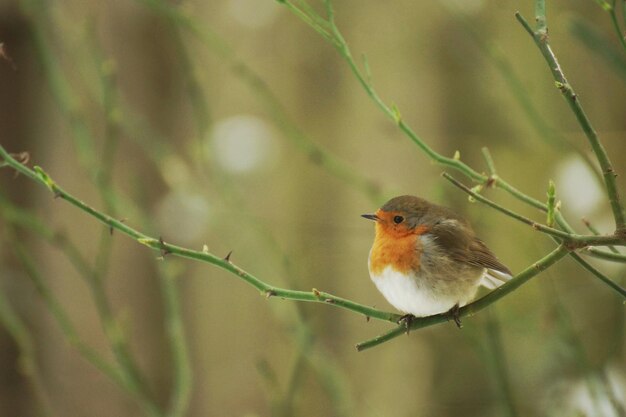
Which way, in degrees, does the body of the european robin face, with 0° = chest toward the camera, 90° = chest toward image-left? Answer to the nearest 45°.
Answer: approximately 90°
